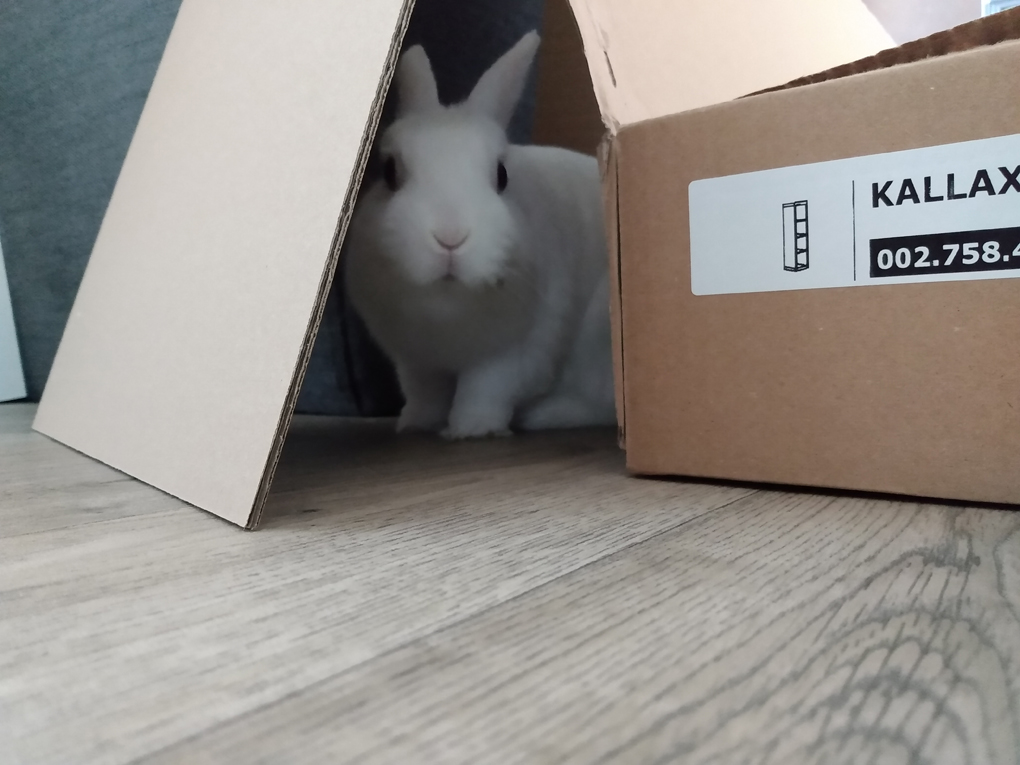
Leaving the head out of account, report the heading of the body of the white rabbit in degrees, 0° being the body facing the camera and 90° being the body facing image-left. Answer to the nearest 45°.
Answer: approximately 45°
